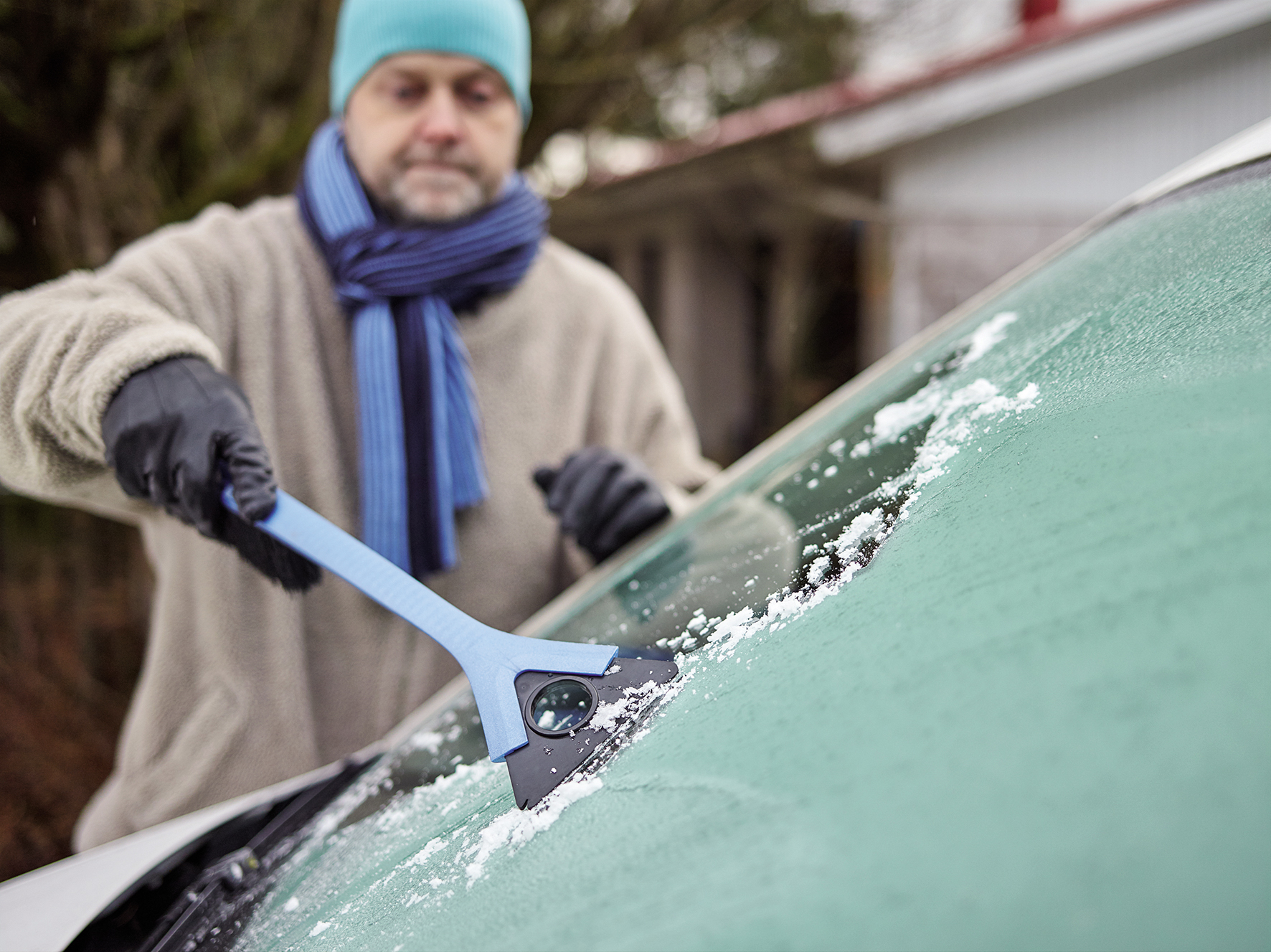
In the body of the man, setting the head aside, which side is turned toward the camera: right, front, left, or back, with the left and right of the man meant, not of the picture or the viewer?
front

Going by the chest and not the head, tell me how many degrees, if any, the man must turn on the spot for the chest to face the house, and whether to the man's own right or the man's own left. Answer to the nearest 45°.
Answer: approximately 135° to the man's own left
